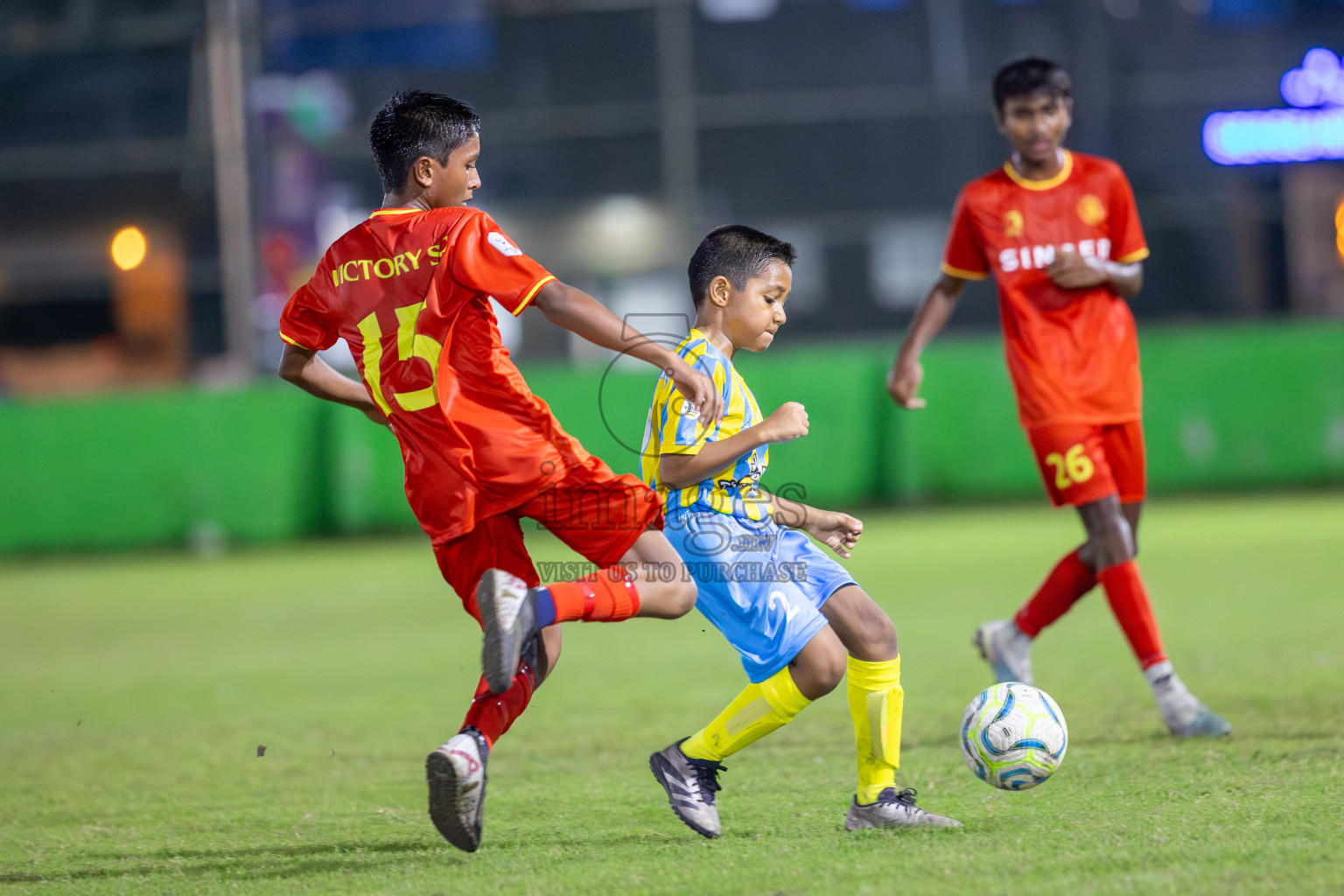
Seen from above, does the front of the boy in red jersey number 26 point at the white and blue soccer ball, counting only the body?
yes

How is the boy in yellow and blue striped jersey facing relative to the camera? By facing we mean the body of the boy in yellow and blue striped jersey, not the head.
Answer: to the viewer's right

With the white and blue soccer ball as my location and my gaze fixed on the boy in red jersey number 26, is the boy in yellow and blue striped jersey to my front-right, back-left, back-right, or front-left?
back-left

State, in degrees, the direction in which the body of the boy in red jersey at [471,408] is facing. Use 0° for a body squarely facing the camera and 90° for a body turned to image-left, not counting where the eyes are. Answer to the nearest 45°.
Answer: approximately 225°

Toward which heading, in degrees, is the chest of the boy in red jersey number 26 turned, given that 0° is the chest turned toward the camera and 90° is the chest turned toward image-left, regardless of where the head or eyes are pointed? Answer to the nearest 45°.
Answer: approximately 0°

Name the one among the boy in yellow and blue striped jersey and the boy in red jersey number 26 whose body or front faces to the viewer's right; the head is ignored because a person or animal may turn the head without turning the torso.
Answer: the boy in yellow and blue striped jersey

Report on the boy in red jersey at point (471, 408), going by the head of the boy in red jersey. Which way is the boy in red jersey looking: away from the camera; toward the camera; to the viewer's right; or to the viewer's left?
to the viewer's right
